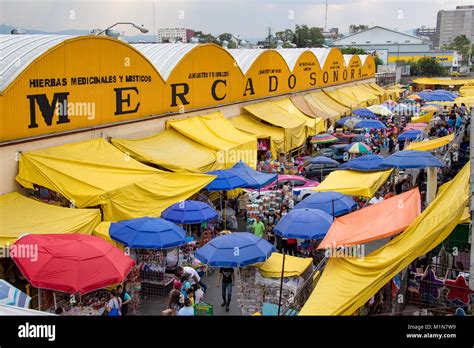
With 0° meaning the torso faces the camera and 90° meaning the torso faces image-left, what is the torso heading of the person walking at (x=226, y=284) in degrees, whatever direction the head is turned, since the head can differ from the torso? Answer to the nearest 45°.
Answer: approximately 0°

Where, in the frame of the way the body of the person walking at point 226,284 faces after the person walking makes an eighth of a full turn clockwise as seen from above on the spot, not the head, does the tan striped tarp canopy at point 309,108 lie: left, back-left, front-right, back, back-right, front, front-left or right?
back-right

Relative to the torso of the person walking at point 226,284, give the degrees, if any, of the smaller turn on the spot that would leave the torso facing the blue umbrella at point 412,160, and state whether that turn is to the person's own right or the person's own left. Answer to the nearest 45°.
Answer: approximately 135° to the person's own left

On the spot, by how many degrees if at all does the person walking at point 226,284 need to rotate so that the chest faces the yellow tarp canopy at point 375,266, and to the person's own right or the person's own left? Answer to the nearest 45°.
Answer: approximately 45° to the person's own left

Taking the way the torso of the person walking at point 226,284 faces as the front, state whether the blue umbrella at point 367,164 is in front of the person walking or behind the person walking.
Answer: behind

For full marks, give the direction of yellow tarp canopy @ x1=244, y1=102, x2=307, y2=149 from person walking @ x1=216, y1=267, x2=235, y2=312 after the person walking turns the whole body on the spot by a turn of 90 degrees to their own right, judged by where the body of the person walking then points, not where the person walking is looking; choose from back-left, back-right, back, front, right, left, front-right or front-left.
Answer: right

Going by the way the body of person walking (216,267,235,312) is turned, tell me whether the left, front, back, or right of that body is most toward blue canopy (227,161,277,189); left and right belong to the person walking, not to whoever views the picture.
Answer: back

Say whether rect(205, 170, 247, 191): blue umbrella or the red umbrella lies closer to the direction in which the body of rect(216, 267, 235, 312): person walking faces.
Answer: the red umbrella

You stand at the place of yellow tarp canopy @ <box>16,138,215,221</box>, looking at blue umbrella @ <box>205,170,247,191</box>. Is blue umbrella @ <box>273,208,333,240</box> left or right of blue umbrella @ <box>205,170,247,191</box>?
right

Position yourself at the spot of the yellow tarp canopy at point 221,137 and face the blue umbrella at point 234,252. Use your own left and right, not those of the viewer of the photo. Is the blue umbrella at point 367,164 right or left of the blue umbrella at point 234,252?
left

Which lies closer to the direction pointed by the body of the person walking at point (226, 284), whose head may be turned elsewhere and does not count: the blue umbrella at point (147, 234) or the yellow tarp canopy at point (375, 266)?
the yellow tarp canopy

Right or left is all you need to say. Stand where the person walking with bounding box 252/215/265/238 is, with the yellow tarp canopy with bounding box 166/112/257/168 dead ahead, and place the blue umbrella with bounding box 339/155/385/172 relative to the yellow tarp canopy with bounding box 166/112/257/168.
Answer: right
